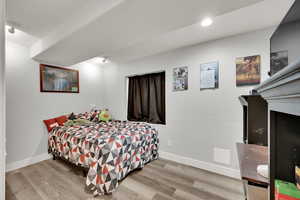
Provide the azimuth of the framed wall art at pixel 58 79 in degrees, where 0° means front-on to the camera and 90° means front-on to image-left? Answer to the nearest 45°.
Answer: approximately 315°

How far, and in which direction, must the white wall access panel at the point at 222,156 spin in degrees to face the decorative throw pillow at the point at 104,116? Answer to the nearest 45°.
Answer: approximately 45° to its right

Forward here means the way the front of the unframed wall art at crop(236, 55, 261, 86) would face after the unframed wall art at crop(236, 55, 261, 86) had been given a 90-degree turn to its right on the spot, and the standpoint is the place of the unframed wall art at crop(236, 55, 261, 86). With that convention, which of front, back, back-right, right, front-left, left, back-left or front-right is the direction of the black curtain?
front-left

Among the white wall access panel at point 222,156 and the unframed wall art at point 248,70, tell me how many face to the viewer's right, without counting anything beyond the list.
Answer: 0

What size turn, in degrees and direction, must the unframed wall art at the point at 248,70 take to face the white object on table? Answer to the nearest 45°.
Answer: approximately 45° to its left

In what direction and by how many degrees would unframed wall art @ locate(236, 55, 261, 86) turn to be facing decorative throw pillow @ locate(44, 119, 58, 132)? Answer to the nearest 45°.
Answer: approximately 90° to its right

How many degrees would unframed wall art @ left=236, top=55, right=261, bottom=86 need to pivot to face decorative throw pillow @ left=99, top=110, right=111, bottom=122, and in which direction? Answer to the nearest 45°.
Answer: approximately 45° to its right

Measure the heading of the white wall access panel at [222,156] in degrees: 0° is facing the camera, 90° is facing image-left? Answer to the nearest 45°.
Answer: approximately 45°

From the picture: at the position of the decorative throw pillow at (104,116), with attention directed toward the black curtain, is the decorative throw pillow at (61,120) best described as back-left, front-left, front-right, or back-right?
back-right

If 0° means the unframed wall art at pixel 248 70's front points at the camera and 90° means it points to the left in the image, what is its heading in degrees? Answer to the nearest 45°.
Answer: approximately 45°

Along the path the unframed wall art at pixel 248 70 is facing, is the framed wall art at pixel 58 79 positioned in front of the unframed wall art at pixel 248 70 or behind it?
in front

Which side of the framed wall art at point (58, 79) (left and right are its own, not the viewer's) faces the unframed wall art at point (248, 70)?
front
